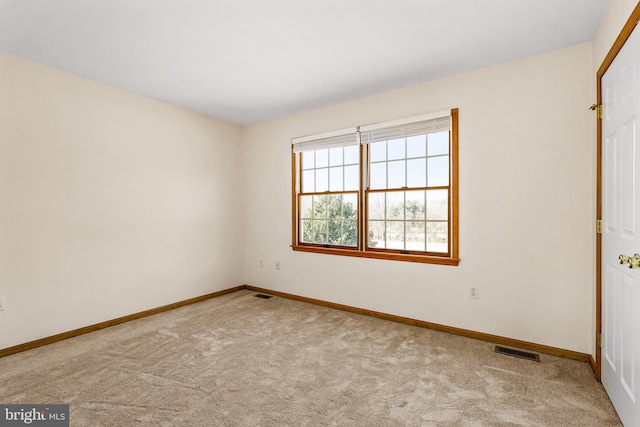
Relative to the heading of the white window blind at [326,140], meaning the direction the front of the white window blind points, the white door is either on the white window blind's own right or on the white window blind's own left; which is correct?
on the white window blind's own left

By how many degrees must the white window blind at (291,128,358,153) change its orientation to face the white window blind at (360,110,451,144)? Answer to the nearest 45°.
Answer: approximately 90° to its left

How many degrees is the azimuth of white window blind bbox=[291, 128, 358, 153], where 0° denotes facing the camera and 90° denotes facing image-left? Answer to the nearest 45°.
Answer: approximately 45°
